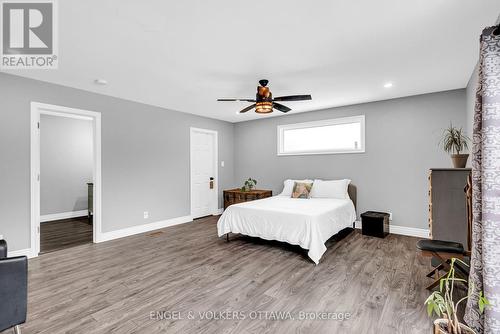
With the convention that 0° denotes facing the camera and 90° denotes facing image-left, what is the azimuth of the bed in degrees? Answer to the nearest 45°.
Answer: approximately 45°

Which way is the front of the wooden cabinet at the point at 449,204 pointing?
to the viewer's left

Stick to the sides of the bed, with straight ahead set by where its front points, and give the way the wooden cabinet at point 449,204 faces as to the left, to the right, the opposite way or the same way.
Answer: to the right
